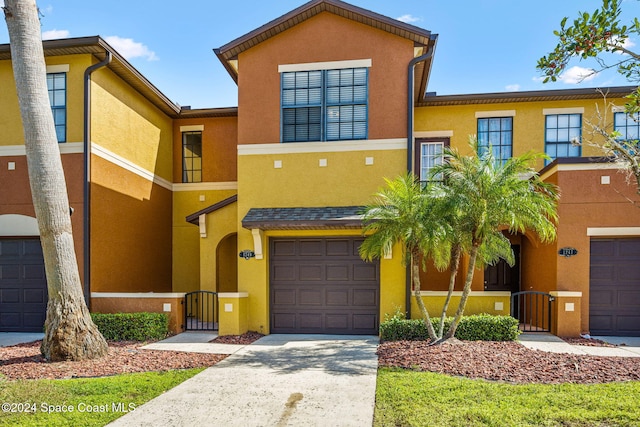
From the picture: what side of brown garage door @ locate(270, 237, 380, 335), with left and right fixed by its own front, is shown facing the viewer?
front

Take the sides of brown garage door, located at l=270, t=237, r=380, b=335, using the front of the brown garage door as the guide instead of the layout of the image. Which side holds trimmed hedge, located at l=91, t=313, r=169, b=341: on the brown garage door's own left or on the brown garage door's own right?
on the brown garage door's own right

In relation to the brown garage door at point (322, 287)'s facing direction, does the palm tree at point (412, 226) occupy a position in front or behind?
in front
